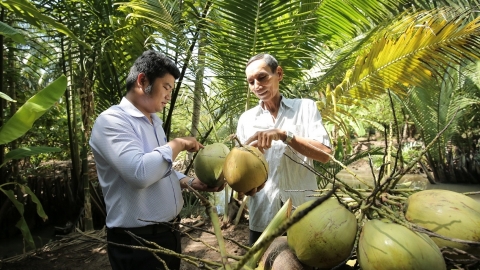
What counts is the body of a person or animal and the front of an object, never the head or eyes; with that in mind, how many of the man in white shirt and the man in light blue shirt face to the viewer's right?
1

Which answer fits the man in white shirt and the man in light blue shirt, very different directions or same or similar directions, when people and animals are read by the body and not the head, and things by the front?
very different directions

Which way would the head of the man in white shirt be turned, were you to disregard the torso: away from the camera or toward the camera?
toward the camera

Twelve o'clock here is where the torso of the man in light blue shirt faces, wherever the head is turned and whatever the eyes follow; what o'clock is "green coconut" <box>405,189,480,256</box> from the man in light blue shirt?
The green coconut is roughly at 2 o'clock from the man in light blue shirt.

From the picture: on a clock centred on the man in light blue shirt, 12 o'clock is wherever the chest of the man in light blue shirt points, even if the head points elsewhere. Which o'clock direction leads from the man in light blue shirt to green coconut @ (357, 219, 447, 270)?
The green coconut is roughly at 2 o'clock from the man in light blue shirt.

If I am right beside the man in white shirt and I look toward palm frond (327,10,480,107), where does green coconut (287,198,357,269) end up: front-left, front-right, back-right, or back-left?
back-right

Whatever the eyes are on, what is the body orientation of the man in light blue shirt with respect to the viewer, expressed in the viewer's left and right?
facing to the right of the viewer

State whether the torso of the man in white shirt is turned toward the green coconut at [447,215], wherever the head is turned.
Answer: no

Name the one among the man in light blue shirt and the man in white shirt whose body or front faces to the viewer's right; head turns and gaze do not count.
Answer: the man in light blue shirt

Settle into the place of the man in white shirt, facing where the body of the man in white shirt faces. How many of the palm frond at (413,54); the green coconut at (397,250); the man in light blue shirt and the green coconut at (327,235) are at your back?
1

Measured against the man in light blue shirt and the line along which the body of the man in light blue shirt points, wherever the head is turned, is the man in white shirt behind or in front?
in front

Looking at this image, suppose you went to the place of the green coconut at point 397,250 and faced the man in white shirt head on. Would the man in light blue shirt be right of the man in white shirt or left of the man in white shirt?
left

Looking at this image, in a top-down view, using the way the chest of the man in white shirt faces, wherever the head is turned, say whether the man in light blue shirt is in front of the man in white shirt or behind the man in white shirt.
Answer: in front

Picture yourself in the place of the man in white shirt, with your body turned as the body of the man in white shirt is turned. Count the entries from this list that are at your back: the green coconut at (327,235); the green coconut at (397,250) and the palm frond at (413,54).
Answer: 1

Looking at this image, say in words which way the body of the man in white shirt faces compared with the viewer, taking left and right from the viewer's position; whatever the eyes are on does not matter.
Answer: facing the viewer and to the left of the viewer

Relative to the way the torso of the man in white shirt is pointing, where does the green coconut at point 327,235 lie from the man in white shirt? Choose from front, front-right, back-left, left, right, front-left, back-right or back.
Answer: front-left
